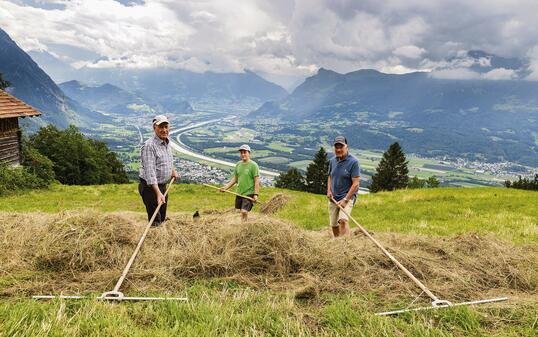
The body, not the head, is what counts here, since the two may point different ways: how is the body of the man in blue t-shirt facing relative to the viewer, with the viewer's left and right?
facing the viewer and to the left of the viewer

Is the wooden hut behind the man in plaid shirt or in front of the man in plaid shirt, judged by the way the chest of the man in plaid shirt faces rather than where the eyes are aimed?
behind

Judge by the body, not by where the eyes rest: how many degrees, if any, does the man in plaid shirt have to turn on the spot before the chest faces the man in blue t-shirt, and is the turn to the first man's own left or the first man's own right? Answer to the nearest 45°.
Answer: approximately 45° to the first man's own left

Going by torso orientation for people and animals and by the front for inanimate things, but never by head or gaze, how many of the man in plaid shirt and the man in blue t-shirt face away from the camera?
0

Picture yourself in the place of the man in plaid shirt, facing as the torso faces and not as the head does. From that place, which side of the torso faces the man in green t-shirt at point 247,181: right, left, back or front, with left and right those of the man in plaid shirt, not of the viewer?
left

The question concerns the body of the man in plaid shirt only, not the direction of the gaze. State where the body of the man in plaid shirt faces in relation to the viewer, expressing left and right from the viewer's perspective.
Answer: facing the viewer and to the right of the viewer
